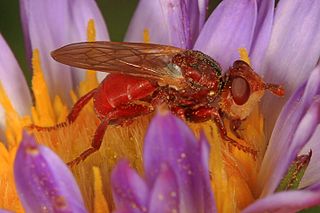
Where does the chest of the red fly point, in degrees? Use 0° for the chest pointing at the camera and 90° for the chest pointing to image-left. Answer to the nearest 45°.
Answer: approximately 270°
